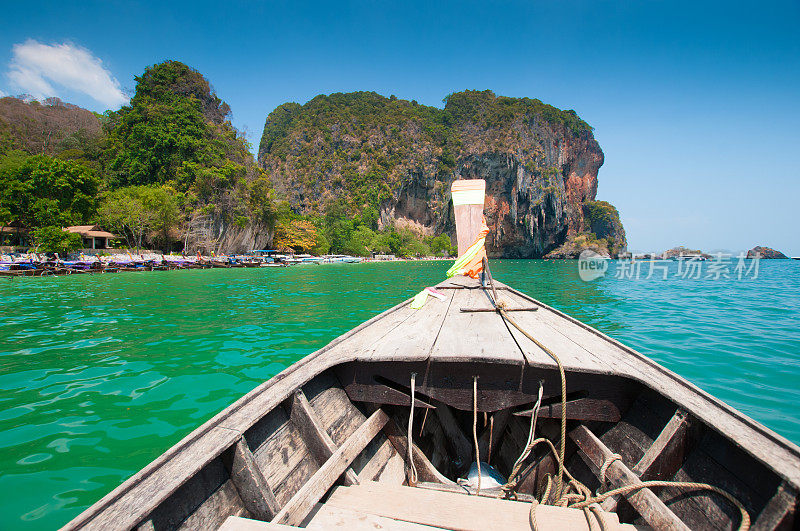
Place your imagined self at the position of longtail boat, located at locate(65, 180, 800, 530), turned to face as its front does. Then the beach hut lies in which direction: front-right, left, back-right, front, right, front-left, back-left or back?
front-left

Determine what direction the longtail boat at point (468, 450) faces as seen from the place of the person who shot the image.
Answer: facing away from the viewer
